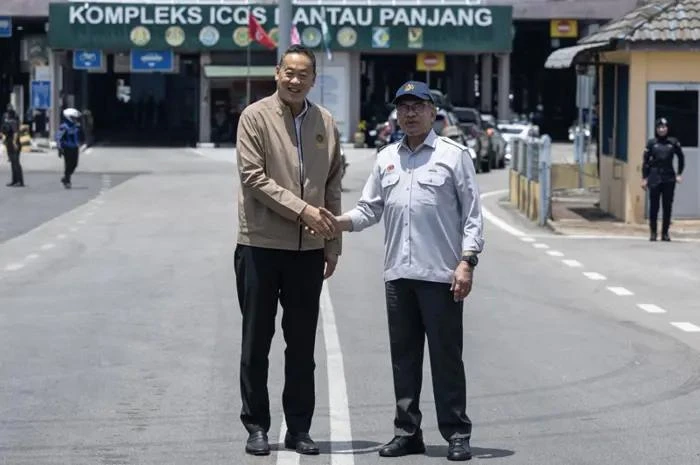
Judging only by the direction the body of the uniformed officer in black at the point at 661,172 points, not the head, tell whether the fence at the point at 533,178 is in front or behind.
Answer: behind

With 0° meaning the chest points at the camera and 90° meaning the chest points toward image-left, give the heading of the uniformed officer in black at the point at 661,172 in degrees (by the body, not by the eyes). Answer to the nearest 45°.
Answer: approximately 0°

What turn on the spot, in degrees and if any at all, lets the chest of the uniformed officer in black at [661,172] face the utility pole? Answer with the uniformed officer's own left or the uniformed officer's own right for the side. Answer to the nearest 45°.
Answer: approximately 135° to the uniformed officer's own right

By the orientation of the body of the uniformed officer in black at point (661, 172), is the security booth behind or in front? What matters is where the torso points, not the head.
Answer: behind

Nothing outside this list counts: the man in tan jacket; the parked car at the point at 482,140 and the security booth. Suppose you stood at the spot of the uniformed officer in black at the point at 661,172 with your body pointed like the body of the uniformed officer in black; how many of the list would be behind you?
2

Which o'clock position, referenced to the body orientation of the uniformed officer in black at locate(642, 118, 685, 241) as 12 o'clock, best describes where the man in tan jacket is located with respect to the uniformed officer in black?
The man in tan jacket is roughly at 12 o'clock from the uniformed officer in black.

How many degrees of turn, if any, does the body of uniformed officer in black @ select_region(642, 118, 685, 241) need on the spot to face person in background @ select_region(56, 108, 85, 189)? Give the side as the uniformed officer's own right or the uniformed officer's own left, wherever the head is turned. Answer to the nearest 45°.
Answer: approximately 135° to the uniformed officer's own right

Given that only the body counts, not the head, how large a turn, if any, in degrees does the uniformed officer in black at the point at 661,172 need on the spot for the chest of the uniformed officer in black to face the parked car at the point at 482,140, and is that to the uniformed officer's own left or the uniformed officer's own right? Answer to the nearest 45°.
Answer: approximately 180°
